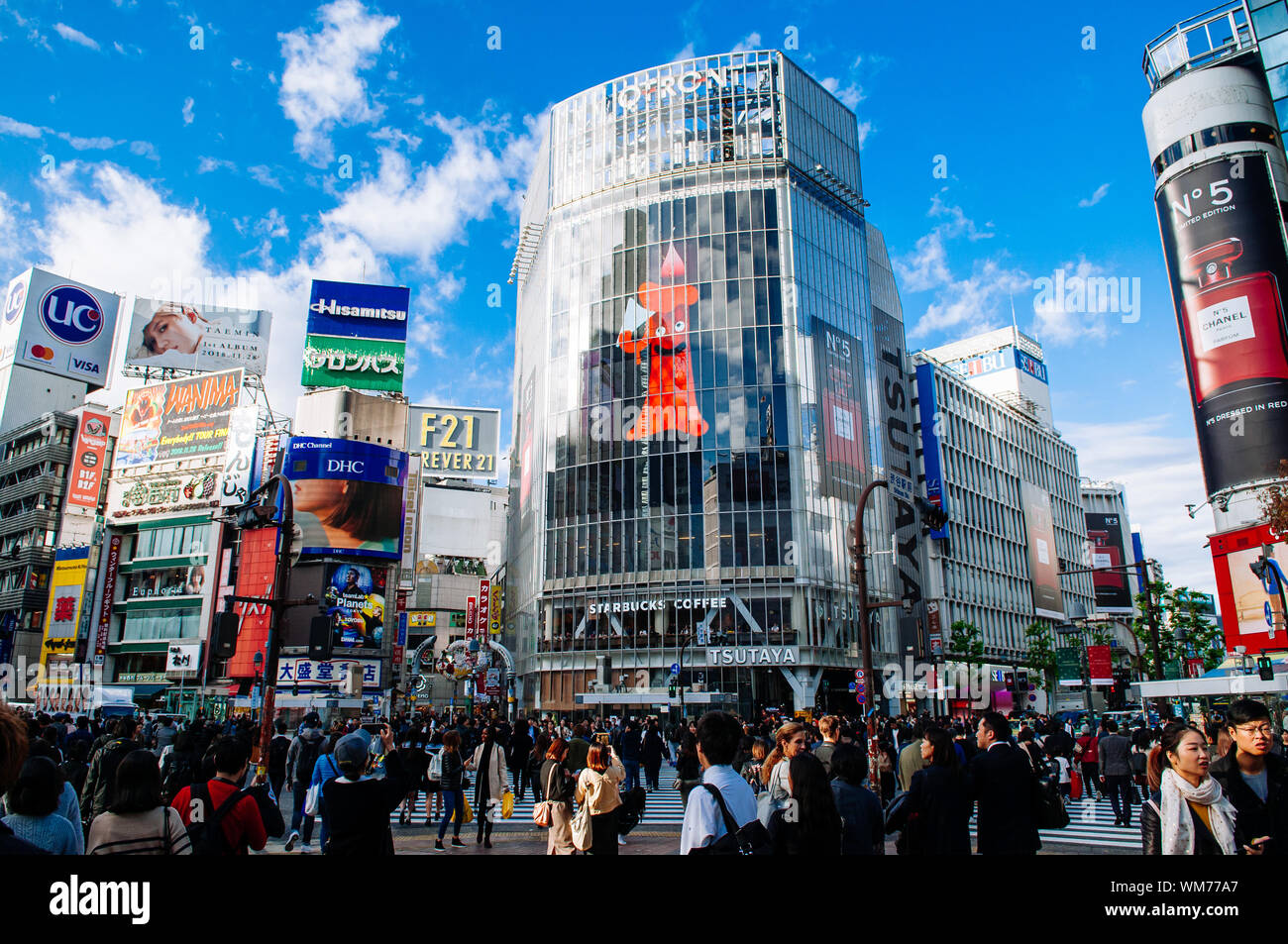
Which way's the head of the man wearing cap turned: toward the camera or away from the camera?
away from the camera

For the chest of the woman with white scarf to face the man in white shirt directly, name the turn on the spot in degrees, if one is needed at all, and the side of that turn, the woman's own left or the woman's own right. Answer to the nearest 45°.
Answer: approximately 90° to the woman's own right

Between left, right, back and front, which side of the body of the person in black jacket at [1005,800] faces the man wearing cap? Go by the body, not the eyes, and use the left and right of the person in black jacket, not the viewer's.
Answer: left

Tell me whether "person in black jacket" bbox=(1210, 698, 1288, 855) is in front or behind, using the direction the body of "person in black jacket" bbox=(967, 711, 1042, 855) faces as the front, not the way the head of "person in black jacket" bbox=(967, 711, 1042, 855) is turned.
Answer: behind

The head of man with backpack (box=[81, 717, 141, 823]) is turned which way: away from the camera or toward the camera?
away from the camera
